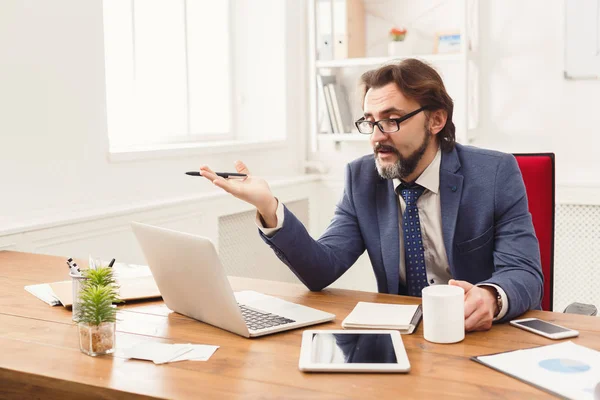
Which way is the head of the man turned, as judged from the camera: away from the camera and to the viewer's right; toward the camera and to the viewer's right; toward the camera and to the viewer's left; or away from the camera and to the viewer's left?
toward the camera and to the viewer's left

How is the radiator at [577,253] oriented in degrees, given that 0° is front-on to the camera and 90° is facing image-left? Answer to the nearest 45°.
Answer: approximately 0°

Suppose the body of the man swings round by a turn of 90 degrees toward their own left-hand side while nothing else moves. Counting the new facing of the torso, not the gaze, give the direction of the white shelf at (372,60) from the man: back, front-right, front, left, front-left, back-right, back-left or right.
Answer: back-left

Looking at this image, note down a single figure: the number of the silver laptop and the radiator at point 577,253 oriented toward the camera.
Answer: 1

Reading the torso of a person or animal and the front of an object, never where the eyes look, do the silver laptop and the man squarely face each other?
yes

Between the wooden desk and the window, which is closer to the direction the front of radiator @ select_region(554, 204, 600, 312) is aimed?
the wooden desk

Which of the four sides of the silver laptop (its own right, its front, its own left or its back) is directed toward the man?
front

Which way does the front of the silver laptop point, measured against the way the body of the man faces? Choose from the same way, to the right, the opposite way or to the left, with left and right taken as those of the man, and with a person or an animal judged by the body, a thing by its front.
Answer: the opposite way

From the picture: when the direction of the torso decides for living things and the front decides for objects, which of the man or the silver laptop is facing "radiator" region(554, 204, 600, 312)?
the silver laptop

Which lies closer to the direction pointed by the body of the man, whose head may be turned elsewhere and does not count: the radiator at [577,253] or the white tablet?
the white tablet

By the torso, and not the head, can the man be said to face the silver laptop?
yes

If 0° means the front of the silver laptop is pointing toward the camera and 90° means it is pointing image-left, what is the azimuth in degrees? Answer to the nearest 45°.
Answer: approximately 225°

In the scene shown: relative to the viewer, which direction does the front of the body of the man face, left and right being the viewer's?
facing the viewer and to the left of the viewer
